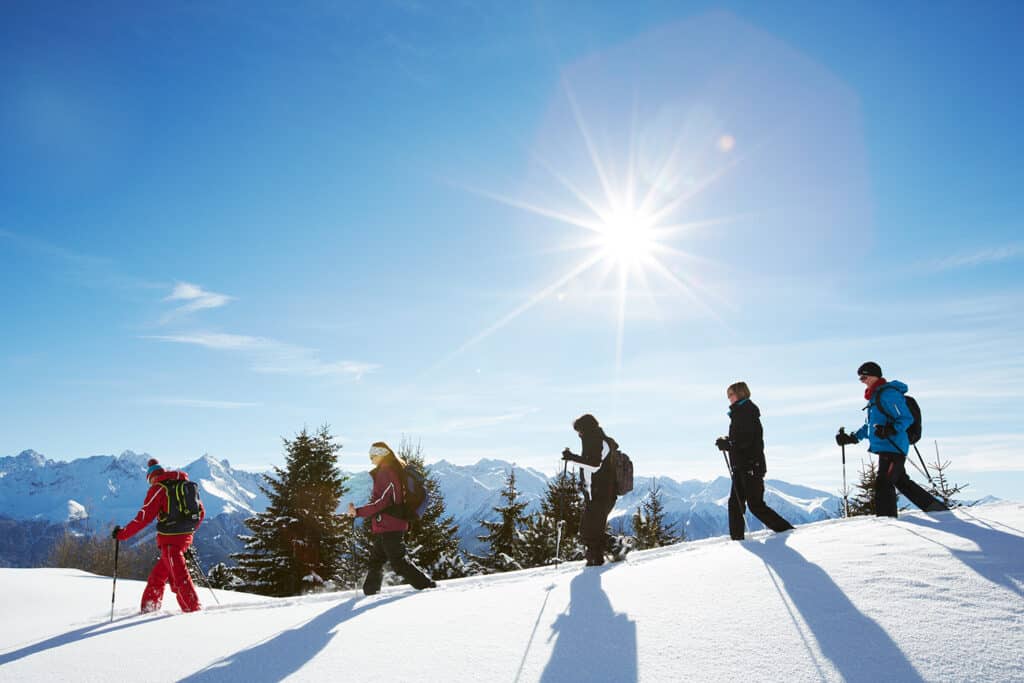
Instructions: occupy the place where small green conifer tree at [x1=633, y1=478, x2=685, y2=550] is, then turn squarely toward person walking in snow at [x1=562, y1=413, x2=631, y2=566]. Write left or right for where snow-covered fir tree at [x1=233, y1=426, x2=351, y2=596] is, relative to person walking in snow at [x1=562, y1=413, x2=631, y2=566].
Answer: right

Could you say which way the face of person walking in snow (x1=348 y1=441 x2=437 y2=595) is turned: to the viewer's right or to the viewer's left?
to the viewer's left

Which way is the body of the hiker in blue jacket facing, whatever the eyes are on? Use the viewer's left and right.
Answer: facing to the left of the viewer

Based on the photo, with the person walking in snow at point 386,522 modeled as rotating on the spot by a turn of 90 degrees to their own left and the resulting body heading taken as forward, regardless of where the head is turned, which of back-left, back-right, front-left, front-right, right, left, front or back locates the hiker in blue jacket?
left

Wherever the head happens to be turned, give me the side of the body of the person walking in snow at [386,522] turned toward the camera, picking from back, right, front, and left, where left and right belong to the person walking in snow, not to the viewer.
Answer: left

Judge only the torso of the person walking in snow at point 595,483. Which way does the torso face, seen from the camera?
to the viewer's left

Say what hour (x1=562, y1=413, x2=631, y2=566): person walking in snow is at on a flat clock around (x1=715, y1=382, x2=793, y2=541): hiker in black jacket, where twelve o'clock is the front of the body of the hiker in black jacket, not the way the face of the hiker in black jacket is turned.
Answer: The person walking in snow is roughly at 11 o'clock from the hiker in black jacket.

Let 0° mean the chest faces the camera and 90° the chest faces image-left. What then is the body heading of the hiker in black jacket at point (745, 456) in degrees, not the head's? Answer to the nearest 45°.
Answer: approximately 90°
